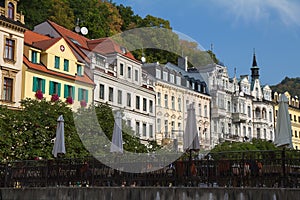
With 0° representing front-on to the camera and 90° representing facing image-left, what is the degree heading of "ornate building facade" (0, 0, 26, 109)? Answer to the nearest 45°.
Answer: approximately 315°

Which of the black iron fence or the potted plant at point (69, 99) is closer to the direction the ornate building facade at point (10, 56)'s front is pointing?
the black iron fence

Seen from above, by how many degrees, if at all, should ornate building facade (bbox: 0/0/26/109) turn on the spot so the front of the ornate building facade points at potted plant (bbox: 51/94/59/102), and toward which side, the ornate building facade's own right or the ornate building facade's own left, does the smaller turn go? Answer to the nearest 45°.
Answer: approximately 45° to the ornate building facade's own left

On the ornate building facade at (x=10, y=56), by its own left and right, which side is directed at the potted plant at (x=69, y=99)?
left
